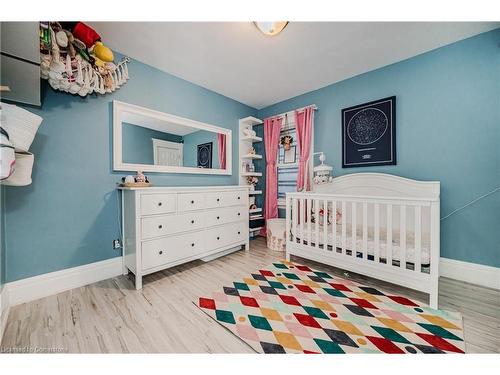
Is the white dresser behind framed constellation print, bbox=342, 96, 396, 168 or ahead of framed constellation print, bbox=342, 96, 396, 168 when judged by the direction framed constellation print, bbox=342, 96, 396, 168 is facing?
ahead

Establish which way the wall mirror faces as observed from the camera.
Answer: facing the viewer and to the right of the viewer

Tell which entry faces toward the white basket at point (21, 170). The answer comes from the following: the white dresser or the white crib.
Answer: the white crib

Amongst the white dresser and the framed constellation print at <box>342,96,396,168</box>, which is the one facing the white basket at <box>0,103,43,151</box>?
the framed constellation print

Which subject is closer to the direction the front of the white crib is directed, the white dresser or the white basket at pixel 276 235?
the white dresser

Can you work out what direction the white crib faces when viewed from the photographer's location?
facing the viewer and to the left of the viewer

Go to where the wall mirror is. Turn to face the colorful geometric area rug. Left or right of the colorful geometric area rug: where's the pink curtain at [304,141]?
left

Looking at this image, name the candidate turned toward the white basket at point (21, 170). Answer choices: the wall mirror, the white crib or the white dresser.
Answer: the white crib

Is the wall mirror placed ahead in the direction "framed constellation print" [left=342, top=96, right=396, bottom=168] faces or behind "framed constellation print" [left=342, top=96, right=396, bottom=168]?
ahead

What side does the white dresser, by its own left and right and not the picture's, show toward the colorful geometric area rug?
front

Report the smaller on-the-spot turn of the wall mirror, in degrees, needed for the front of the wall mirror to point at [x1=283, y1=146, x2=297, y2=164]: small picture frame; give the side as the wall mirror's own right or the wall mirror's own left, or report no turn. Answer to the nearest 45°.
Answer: approximately 45° to the wall mirror's own left

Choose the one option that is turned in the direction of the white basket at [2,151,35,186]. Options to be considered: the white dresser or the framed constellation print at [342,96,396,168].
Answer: the framed constellation print

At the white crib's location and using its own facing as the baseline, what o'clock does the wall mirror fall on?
The wall mirror is roughly at 1 o'clock from the white crib.

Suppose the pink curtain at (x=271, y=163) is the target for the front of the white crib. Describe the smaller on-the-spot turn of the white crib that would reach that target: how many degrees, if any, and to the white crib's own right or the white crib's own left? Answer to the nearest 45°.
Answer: approximately 90° to the white crib's own right

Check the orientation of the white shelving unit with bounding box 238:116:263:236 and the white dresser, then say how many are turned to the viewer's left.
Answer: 0

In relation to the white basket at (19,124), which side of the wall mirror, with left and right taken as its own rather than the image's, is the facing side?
right

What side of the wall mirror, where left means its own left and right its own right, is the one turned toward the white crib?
front
